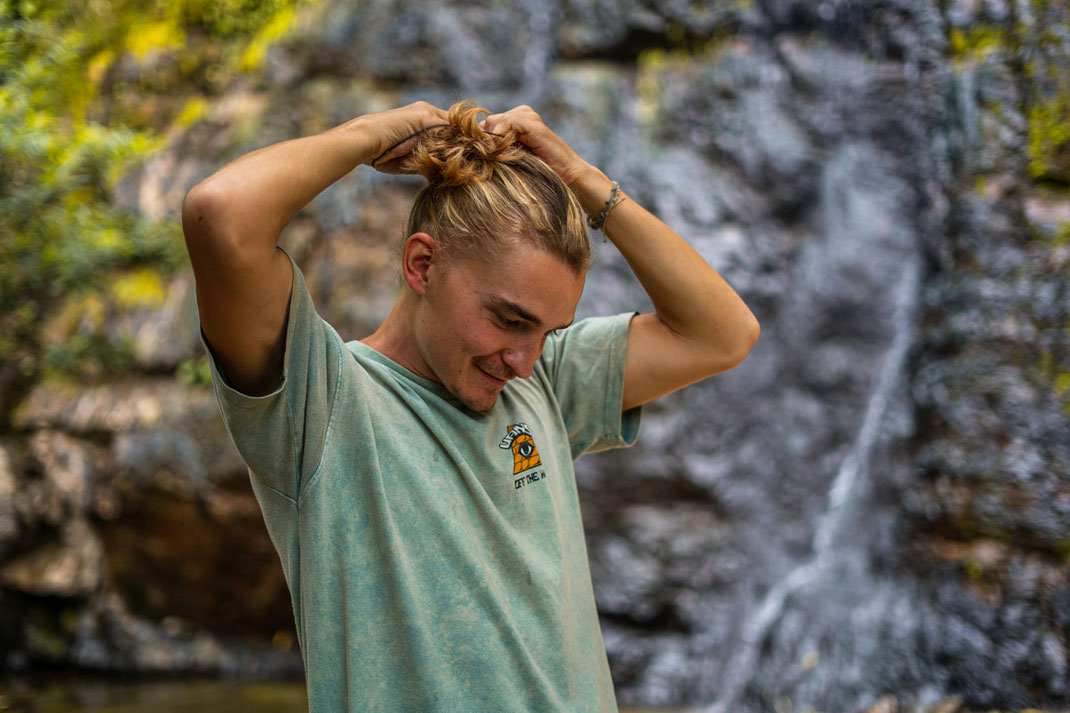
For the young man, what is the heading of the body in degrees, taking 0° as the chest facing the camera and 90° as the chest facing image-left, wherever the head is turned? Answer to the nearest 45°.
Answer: approximately 315°

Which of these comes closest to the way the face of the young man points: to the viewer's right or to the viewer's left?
to the viewer's right
